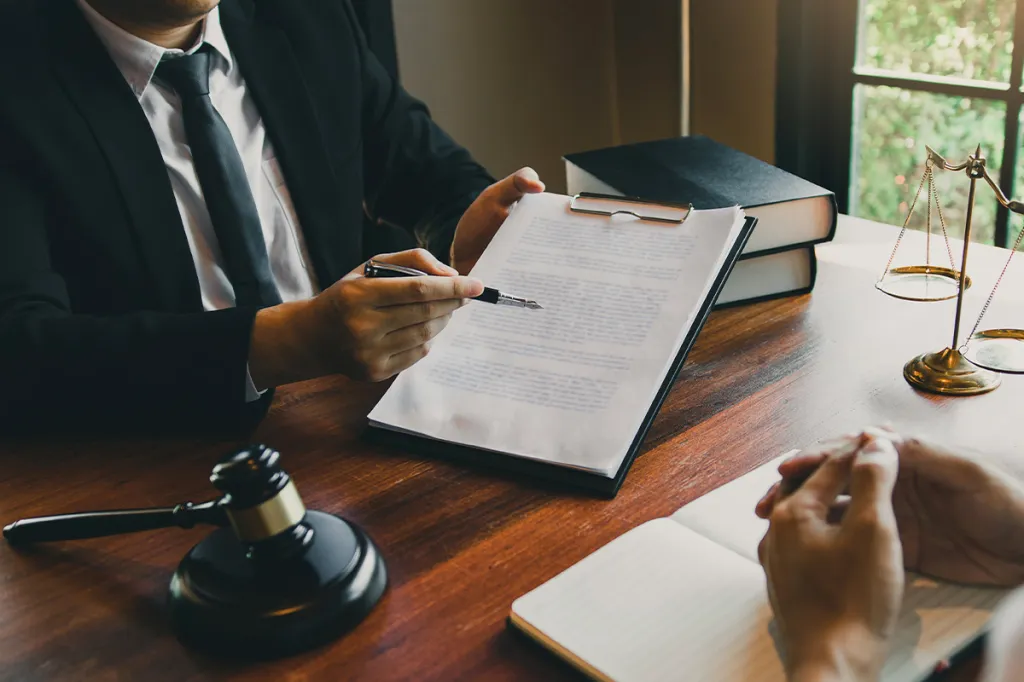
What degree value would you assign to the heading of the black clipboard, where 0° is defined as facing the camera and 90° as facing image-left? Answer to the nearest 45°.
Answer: approximately 0°

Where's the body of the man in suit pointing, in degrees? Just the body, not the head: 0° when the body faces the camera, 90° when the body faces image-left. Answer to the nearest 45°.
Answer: approximately 315°

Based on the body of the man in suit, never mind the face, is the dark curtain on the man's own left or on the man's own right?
on the man's own left

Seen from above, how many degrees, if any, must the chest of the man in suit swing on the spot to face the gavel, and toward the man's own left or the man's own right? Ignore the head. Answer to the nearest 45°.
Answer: approximately 45° to the man's own right
